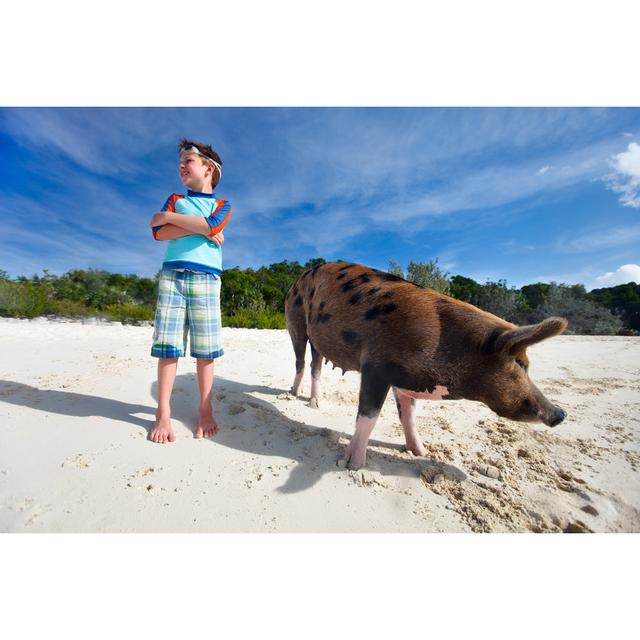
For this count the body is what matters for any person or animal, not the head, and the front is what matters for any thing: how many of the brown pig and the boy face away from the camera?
0

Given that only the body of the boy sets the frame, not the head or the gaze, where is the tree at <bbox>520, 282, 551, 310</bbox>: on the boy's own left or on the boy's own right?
on the boy's own left

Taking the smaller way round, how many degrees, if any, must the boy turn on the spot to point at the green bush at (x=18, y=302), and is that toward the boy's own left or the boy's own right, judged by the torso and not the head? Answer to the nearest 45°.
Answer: approximately 135° to the boy's own right

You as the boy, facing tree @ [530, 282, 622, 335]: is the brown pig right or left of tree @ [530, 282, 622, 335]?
right

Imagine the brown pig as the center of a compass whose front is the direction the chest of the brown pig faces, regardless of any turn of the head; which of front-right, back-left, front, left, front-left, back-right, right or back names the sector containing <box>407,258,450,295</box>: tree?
back-left

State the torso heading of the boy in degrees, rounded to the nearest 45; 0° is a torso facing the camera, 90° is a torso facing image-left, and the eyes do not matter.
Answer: approximately 0°

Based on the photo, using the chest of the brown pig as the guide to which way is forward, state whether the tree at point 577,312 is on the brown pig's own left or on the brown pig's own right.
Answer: on the brown pig's own left

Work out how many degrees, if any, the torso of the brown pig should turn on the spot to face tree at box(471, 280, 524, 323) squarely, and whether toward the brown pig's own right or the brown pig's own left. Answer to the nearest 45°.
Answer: approximately 135° to the brown pig's own left
